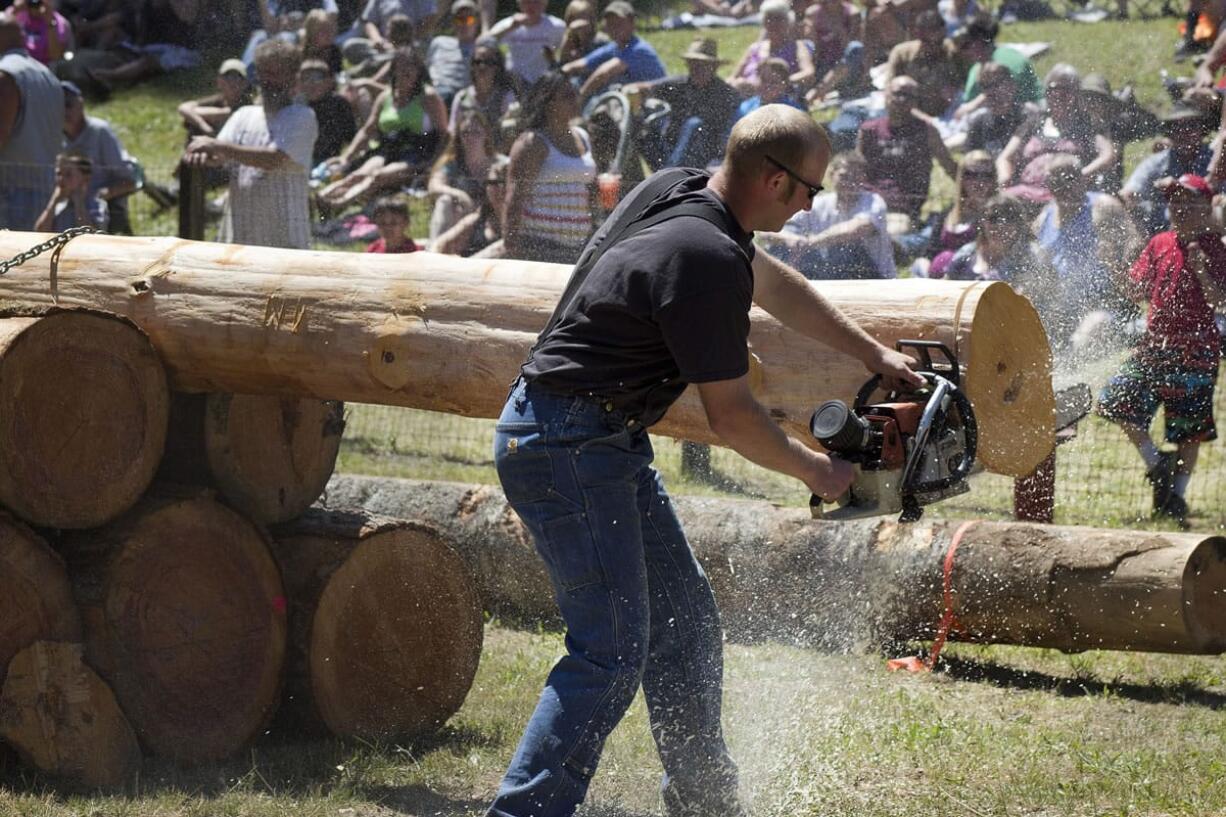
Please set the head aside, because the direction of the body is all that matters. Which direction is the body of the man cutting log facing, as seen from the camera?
to the viewer's right

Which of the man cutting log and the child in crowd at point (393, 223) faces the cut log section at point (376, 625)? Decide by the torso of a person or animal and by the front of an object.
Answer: the child in crowd

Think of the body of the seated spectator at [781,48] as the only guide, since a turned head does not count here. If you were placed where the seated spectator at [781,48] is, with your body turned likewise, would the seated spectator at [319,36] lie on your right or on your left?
on your right

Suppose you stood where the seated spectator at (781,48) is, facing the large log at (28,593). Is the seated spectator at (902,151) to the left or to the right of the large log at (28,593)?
left

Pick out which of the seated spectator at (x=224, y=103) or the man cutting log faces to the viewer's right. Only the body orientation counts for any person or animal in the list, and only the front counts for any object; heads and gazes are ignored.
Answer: the man cutting log

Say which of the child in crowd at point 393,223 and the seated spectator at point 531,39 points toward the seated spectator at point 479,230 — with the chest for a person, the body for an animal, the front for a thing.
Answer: the seated spectator at point 531,39

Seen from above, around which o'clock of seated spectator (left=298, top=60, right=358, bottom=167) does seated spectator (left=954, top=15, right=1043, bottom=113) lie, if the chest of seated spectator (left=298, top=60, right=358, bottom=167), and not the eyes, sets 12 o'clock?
seated spectator (left=954, top=15, right=1043, bottom=113) is roughly at 8 o'clock from seated spectator (left=298, top=60, right=358, bottom=167).

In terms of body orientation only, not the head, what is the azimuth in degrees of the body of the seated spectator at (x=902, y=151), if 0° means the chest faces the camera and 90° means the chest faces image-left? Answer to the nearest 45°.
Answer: approximately 0°

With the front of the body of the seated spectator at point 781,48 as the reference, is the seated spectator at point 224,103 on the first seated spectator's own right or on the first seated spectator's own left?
on the first seated spectator's own right

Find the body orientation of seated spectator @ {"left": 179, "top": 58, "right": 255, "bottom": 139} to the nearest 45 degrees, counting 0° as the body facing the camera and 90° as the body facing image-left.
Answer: approximately 45°
